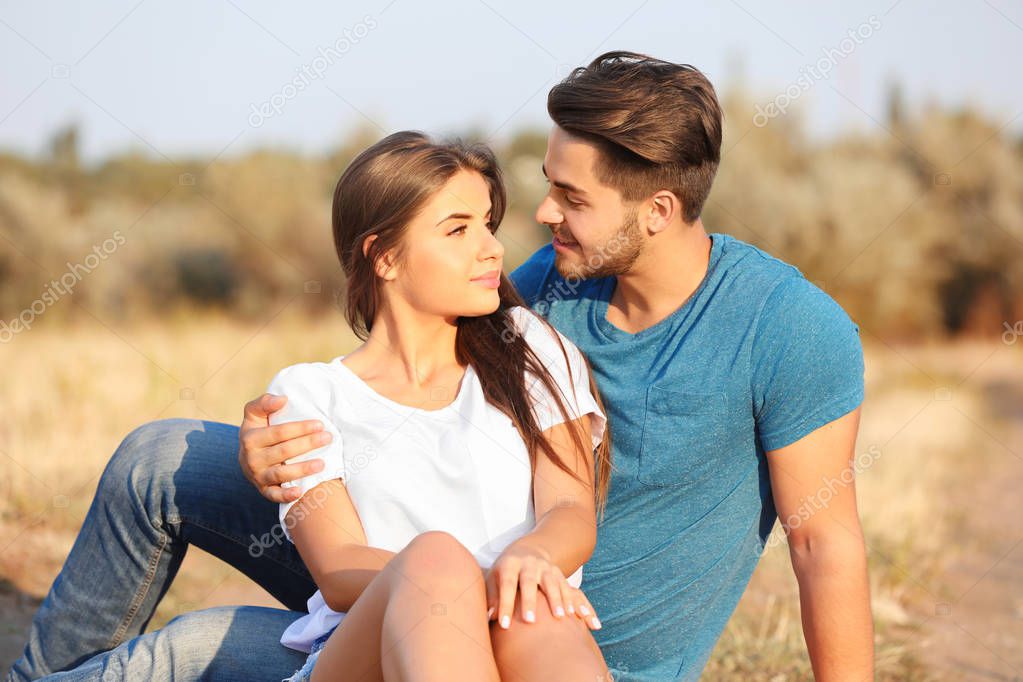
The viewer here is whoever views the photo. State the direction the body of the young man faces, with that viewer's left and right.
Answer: facing the viewer and to the left of the viewer

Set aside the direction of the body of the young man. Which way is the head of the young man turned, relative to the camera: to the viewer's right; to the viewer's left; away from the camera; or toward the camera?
to the viewer's left

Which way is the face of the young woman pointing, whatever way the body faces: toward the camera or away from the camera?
toward the camera
